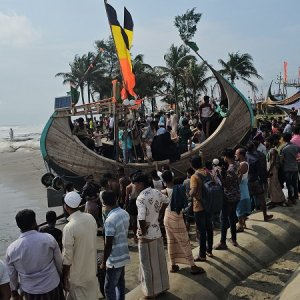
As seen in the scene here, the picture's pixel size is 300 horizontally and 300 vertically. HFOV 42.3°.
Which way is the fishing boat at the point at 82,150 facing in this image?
to the viewer's right

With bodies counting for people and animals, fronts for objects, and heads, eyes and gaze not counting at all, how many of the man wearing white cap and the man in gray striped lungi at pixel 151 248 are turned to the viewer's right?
0

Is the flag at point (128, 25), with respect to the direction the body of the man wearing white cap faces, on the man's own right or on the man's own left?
on the man's own right

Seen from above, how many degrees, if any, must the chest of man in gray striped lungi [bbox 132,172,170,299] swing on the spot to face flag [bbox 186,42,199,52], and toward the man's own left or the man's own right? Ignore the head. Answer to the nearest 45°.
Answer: approximately 45° to the man's own right

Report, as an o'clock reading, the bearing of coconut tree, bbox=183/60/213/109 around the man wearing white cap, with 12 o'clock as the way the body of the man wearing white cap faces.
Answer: The coconut tree is roughly at 2 o'clock from the man wearing white cap.

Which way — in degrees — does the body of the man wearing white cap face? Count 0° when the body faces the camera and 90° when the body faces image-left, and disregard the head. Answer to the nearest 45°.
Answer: approximately 135°

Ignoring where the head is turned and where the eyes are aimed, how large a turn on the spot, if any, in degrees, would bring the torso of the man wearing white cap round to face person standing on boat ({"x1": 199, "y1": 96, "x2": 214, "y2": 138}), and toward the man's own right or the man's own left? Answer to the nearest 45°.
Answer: approximately 90° to the man's own right

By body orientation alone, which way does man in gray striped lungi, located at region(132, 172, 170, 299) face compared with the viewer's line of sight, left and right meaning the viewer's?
facing away from the viewer and to the left of the viewer

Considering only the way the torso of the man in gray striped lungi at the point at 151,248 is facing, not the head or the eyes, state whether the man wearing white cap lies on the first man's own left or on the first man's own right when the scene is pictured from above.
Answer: on the first man's own left

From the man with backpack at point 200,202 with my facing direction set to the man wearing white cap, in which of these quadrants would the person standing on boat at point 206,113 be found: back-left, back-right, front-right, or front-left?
back-right

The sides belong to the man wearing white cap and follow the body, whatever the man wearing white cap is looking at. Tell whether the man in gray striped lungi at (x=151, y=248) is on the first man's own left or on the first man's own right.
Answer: on the first man's own right

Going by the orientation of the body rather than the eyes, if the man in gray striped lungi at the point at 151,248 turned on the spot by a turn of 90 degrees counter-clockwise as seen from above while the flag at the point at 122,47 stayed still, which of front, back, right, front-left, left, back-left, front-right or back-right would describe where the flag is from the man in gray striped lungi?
back-right

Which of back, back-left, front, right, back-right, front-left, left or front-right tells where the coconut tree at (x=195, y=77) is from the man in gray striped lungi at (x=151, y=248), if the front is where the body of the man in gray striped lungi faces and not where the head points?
front-right
